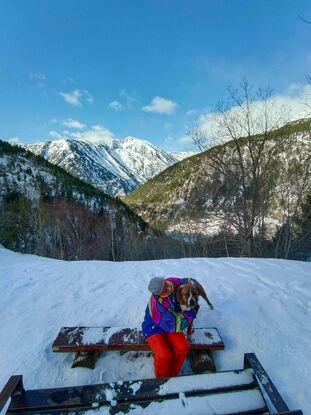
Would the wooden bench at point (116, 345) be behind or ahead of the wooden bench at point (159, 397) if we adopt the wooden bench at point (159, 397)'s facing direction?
ahead

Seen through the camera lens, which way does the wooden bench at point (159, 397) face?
facing away from the viewer

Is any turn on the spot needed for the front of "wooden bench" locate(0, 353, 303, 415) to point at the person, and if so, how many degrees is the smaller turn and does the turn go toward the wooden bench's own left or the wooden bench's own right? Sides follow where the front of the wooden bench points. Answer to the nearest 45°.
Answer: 0° — it already faces them

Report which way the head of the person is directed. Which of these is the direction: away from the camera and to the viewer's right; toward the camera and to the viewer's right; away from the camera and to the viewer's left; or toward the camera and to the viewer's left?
toward the camera and to the viewer's right
